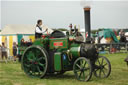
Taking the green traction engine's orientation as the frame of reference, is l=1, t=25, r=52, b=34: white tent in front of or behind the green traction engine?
behind

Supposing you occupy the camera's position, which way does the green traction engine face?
facing the viewer and to the right of the viewer
